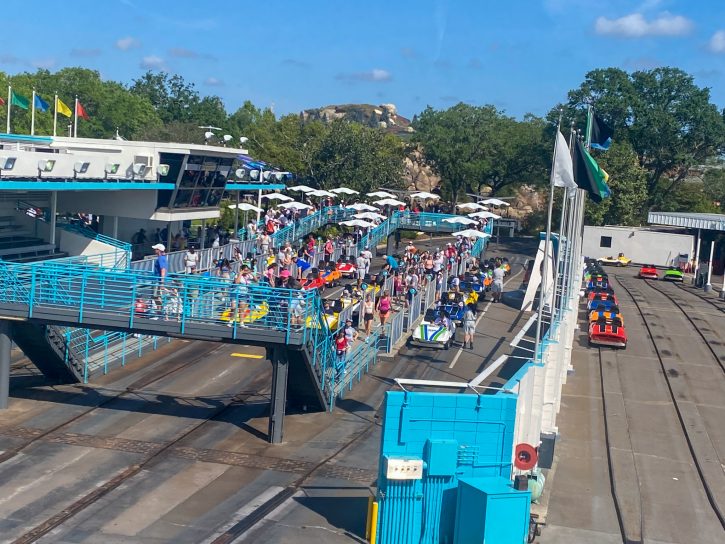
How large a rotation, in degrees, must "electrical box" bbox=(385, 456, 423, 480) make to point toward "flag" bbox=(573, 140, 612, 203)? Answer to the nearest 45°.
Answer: approximately 135° to its left

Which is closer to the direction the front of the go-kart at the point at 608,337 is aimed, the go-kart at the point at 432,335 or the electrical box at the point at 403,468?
the electrical box

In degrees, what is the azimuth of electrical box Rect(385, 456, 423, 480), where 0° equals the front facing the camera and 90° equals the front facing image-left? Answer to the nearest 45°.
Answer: approximately 0°

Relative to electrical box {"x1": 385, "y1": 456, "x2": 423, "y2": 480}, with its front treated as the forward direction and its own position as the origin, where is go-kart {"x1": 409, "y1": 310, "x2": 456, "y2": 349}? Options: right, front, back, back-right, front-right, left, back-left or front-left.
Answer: back

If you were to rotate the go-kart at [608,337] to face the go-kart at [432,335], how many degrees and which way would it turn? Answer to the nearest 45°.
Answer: approximately 45° to its right

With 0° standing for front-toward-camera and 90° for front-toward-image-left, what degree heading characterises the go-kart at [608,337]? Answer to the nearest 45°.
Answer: approximately 0°

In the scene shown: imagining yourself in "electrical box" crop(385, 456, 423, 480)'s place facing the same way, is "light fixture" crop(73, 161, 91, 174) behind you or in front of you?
behind

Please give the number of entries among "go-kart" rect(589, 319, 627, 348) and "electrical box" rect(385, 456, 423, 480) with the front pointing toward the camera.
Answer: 2

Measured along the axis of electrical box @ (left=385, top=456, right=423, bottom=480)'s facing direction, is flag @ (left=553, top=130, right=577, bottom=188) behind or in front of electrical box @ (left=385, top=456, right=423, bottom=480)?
behind

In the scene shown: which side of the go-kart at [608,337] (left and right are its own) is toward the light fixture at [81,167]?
right
